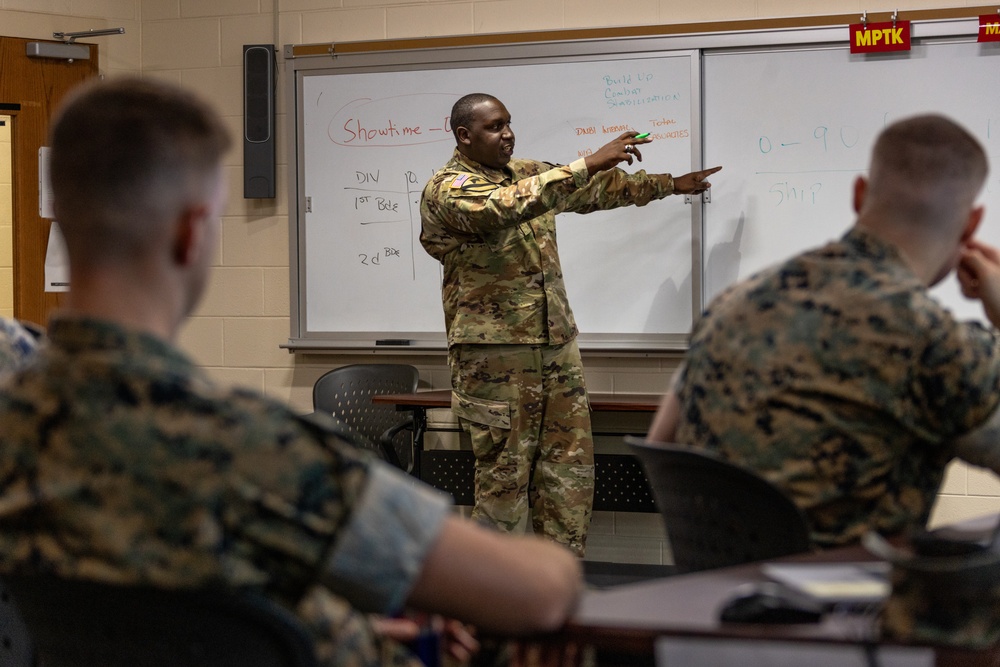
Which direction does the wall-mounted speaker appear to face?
toward the camera

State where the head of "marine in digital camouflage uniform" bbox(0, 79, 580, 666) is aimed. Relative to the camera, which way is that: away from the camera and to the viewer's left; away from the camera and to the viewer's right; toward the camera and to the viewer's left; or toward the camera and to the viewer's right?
away from the camera and to the viewer's right

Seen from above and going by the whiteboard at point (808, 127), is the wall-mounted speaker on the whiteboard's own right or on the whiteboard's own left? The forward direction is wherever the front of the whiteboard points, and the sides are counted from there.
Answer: on the whiteboard's own right

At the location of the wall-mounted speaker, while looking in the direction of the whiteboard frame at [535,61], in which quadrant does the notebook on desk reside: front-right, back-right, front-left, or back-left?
front-right

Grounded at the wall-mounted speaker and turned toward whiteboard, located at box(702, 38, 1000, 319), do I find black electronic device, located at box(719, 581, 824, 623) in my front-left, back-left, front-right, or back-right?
front-right

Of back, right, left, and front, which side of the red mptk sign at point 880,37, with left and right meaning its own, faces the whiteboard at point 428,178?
right

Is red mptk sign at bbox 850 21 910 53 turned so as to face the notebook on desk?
yes

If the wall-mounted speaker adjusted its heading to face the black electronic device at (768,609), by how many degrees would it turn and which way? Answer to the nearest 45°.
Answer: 0° — it already faces it

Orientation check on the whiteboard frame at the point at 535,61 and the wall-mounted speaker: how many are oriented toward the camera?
2

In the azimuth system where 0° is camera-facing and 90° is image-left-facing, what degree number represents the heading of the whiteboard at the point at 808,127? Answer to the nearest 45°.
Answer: approximately 0°

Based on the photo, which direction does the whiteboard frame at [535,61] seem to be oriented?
toward the camera

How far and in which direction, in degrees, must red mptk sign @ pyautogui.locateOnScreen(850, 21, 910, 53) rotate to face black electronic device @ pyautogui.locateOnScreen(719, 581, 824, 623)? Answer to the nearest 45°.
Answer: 0° — it already faces it

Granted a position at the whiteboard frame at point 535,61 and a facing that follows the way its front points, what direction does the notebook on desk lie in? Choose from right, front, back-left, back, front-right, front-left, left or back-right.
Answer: front

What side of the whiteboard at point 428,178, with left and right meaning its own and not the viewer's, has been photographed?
front

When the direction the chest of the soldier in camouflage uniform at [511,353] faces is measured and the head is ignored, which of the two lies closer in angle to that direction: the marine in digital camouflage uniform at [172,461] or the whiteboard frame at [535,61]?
the marine in digital camouflage uniform

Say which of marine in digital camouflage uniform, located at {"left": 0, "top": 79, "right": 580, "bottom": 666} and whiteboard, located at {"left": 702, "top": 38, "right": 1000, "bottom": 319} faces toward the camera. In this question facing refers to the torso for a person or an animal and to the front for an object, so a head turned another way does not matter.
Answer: the whiteboard

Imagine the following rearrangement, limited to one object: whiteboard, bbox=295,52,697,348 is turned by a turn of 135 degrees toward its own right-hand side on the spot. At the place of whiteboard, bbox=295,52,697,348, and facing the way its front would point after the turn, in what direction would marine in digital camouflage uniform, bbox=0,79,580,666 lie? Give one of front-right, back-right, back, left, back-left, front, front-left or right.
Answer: back-left
